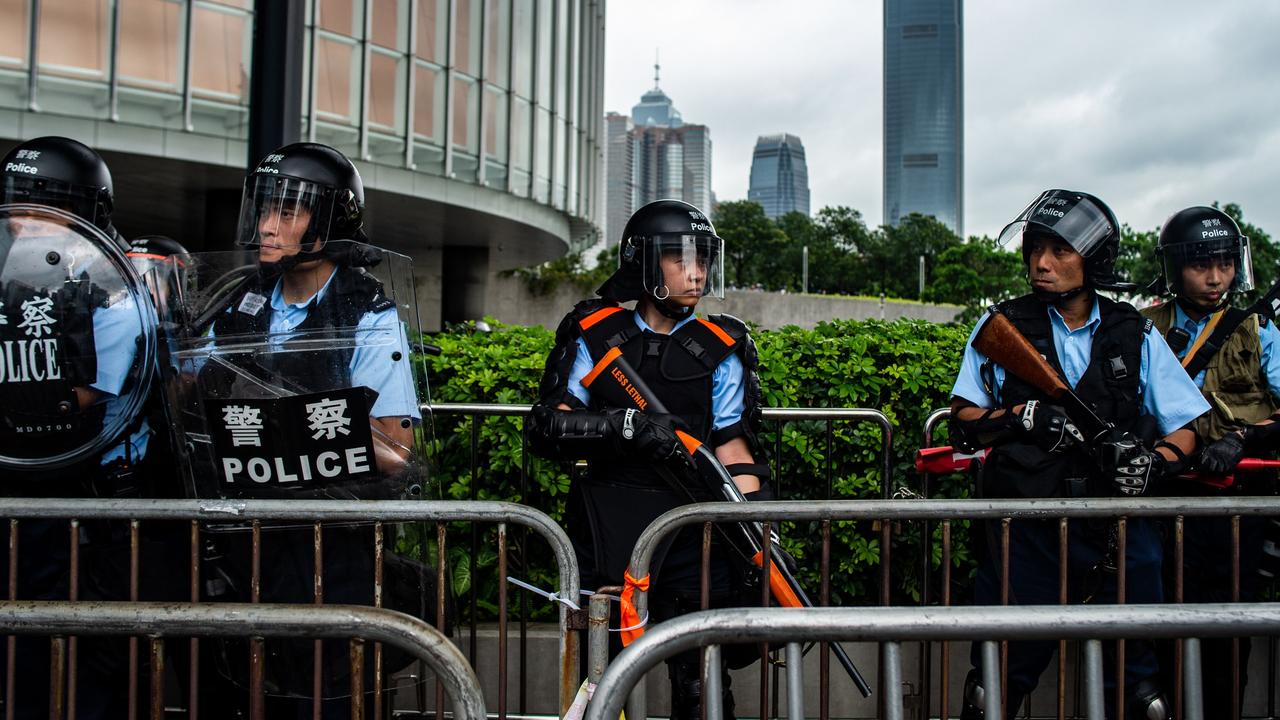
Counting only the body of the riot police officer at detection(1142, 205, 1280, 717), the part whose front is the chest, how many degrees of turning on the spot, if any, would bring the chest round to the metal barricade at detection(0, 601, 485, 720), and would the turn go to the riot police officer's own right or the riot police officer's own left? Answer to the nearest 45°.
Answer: approximately 45° to the riot police officer's own right

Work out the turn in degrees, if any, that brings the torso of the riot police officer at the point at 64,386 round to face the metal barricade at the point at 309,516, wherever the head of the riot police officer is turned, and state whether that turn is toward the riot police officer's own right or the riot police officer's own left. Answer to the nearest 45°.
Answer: approximately 90° to the riot police officer's own left

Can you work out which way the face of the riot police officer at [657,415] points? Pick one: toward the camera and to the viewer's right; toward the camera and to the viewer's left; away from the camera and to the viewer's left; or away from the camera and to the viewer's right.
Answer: toward the camera and to the viewer's right

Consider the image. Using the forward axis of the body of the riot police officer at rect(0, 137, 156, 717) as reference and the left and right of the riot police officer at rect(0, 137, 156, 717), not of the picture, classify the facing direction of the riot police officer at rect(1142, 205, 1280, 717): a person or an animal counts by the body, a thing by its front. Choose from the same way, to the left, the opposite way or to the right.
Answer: the same way

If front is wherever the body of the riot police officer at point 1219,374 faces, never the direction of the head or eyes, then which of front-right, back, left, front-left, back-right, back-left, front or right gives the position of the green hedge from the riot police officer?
right

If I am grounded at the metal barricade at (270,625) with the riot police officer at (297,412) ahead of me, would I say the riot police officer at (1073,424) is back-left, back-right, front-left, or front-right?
front-right

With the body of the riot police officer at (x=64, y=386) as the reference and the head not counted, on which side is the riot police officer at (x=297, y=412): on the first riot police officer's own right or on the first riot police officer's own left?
on the first riot police officer's own left

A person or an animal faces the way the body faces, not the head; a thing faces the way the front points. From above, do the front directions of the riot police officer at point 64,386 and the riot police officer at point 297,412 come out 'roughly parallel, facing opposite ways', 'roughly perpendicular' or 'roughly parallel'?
roughly parallel

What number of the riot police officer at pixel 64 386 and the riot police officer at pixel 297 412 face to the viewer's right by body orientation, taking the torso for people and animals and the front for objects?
0

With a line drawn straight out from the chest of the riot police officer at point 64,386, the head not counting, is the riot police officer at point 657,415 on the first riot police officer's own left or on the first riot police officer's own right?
on the first riot police officer's own left

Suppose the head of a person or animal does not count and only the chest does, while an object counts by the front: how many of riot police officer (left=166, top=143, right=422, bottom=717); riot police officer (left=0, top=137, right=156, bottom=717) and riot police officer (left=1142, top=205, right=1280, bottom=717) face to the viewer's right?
0

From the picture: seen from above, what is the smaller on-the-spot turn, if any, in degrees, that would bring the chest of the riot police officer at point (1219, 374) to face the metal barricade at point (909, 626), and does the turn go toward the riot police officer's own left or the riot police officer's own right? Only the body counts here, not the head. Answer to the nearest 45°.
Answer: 0° — they already face it

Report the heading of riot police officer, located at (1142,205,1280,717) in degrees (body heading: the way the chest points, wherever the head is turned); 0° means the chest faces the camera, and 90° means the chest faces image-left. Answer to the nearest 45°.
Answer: approximately 0°

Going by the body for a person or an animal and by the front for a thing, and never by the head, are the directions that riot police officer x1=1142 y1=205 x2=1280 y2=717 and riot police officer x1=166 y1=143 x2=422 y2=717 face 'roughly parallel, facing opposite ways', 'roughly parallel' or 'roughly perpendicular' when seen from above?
roughly parallel

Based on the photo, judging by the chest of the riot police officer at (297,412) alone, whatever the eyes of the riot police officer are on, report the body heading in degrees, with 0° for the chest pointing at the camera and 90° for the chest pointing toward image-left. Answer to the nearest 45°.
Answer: approximately 45°

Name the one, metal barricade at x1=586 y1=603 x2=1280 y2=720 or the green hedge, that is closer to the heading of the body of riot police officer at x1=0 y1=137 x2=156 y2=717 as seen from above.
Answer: the metal barricade
